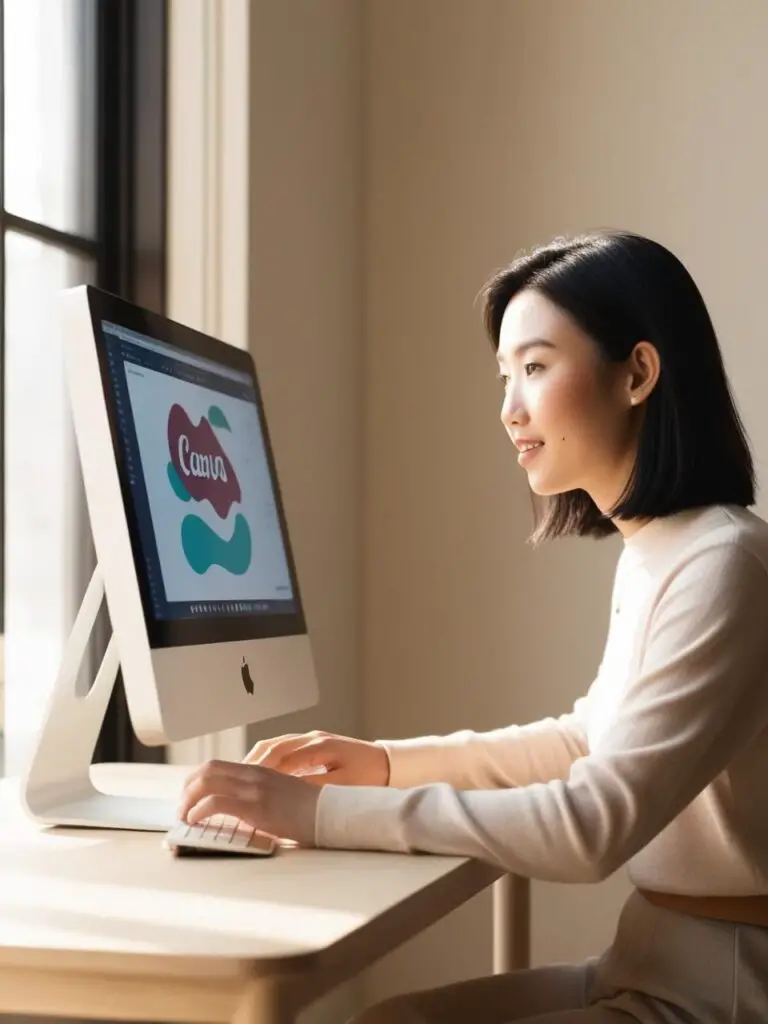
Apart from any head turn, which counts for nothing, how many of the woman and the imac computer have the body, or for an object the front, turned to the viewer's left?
1

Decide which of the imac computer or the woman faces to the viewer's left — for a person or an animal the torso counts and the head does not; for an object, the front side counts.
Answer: the woman

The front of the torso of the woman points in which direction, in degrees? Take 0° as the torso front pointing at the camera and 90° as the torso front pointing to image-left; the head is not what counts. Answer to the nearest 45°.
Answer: approximately 90°

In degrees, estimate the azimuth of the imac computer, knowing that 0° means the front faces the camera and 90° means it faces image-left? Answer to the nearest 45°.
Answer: approximately 315°

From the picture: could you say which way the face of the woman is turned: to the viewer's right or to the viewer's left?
to the viewer's left
